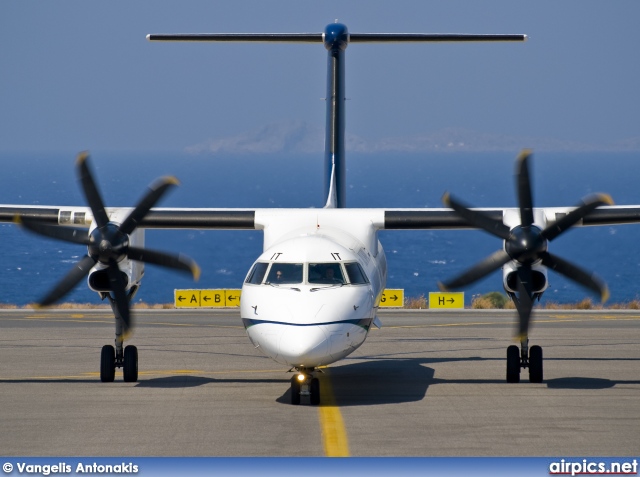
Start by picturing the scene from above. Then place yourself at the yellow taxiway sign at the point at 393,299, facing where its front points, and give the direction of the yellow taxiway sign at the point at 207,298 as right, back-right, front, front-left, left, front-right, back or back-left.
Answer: right

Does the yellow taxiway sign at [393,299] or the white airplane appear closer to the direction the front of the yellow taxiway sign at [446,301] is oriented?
the white airplane

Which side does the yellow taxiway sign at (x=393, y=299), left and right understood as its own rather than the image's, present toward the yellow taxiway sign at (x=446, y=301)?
left

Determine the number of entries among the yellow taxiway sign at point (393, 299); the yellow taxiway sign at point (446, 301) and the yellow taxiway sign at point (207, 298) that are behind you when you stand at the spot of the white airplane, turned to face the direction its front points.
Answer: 3

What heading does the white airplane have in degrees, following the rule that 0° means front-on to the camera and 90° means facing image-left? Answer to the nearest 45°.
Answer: approximately 0°

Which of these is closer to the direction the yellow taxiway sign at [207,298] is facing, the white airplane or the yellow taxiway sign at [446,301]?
the white airplane

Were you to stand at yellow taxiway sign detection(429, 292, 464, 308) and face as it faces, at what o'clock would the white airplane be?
The white airplane is roughly at 12 o'clock from the yellow taxiway sign.

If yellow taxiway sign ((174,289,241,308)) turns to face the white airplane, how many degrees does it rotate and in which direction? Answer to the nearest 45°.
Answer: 0° — it already faces it

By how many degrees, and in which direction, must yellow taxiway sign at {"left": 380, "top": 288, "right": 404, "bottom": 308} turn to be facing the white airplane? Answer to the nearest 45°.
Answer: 0° — it already faces it

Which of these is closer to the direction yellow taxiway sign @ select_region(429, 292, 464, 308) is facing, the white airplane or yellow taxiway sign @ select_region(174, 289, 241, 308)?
the white airplane
